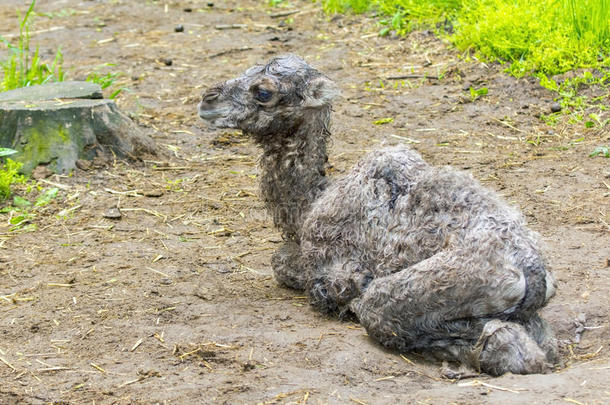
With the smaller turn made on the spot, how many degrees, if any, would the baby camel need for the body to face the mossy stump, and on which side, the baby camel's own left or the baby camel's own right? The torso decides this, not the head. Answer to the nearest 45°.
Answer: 0° — it already faces it

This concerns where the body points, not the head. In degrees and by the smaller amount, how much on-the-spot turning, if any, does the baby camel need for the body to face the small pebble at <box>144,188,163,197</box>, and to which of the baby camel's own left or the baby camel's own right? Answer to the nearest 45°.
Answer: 0° — it already faces it

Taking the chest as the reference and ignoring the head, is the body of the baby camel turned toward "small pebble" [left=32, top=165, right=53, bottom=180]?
yes

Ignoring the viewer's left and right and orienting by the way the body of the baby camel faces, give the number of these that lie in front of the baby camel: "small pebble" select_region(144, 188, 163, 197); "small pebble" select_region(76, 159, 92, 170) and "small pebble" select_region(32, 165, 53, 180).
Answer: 3

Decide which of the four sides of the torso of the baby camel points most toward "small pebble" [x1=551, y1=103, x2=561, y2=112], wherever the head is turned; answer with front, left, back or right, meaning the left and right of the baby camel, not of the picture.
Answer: right

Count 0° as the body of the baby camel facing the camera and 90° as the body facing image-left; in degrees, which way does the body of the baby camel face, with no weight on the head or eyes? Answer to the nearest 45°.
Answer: approximately 135°

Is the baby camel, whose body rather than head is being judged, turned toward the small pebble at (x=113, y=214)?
yes

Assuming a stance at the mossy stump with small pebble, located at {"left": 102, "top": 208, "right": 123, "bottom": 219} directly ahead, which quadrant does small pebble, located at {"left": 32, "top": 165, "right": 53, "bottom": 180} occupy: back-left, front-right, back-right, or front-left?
front-right

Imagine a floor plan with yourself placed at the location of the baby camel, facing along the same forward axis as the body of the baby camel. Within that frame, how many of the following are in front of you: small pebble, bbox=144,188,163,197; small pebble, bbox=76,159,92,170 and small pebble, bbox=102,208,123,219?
3

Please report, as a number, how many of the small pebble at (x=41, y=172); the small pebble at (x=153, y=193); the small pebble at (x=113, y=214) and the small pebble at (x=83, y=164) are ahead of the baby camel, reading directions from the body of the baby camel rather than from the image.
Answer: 4

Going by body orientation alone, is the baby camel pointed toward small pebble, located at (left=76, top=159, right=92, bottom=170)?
yes
